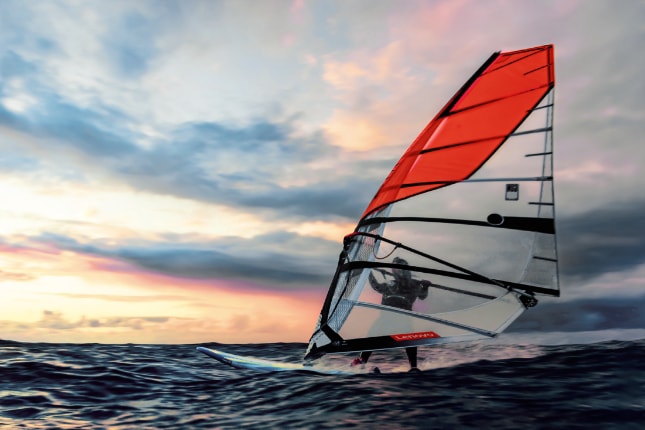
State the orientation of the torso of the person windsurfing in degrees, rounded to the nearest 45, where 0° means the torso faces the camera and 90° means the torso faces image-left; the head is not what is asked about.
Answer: approximately 0°
